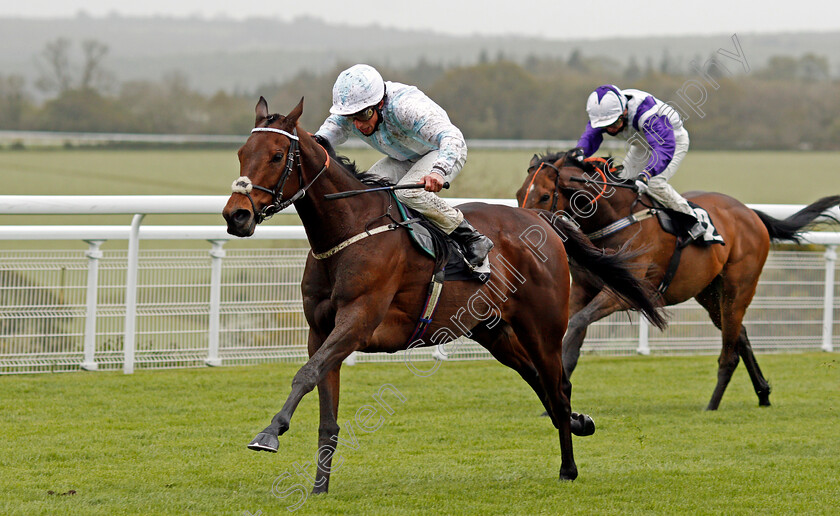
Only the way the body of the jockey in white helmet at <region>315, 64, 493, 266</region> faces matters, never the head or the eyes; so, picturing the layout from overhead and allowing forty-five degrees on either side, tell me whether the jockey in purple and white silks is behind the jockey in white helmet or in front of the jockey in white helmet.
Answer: behind

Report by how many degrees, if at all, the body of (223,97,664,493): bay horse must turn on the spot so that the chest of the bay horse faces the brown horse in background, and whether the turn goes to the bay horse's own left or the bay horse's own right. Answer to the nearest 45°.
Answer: approximately 180°

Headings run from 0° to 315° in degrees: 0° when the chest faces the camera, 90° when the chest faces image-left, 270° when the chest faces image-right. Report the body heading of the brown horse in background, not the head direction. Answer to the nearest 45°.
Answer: approximately 90°

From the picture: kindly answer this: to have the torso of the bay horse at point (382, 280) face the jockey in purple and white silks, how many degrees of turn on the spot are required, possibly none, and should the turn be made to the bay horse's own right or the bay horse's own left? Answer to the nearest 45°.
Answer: approximately 180°

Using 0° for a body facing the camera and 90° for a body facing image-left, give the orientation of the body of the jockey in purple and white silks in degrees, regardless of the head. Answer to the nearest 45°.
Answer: approximately 45°

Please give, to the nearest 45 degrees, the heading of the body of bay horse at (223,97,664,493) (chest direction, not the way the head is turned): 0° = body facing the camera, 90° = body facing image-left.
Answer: approximately 45°
